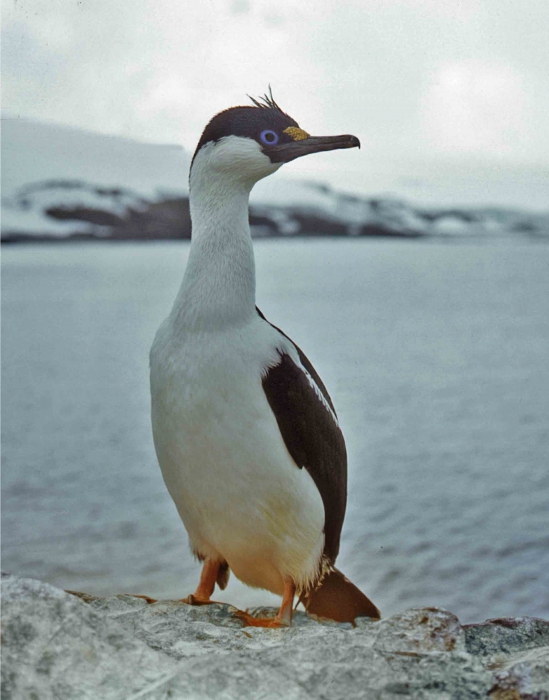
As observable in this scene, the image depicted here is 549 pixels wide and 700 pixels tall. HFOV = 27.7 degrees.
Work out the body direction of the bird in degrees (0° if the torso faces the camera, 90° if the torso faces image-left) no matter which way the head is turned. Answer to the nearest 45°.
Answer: approximately 45°
